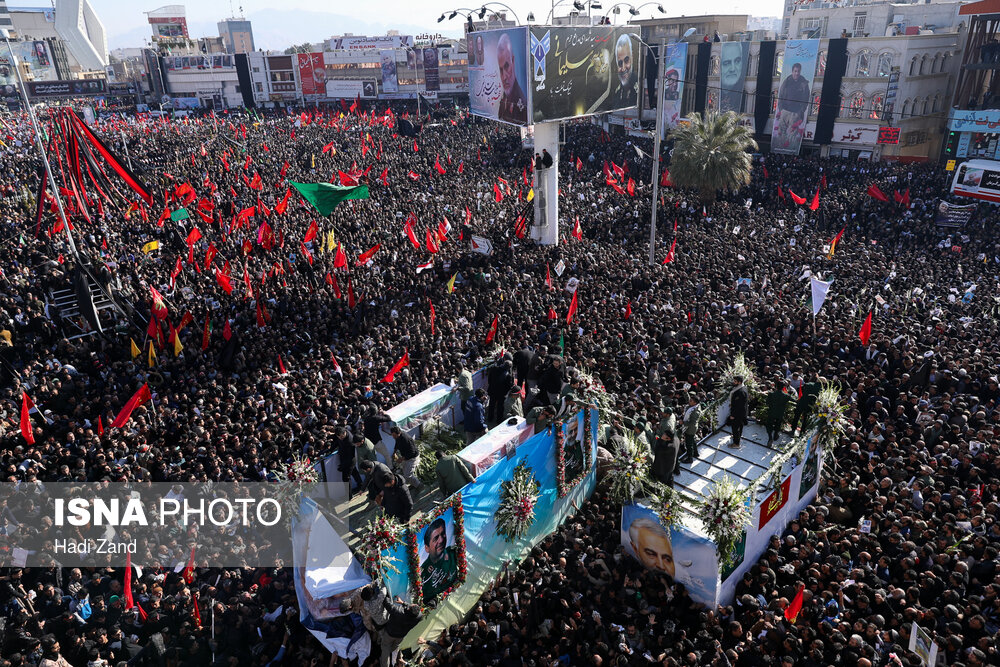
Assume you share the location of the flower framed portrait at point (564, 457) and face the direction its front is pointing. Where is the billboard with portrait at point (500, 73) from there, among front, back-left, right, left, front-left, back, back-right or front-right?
back-left

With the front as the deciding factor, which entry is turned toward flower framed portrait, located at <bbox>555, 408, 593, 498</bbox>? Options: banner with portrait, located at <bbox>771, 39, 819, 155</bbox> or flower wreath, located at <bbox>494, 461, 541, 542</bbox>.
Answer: the banner with portrait

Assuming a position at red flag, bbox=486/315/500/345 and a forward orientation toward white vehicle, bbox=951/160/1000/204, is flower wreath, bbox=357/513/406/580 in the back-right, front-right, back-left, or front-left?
back-right

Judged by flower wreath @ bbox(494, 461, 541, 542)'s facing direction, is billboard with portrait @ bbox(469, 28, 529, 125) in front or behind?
behind

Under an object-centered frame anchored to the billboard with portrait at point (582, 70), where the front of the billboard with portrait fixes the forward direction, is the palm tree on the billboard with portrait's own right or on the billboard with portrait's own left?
on the billboard with portrait's own left

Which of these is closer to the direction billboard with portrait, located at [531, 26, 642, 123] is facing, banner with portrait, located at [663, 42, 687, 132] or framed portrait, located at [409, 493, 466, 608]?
the framed portrait

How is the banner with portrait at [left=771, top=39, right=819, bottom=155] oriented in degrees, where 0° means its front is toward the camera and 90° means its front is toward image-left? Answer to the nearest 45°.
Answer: approximately 0°

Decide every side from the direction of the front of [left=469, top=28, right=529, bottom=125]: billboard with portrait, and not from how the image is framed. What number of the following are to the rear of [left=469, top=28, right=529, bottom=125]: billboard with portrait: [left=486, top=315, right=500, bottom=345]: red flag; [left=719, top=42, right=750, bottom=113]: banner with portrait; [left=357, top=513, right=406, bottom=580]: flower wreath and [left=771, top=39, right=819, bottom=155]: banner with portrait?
2

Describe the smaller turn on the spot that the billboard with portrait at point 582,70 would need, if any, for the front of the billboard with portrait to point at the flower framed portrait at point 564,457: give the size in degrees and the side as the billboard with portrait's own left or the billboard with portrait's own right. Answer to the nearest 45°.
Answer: approximately 45° to the billboard with portrait's own right

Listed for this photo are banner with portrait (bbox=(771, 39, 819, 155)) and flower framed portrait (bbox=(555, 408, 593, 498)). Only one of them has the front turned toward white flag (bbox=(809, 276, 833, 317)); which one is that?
the banner with portrait

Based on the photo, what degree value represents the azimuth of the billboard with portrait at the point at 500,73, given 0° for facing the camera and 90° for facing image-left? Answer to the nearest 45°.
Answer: approximately 45°
